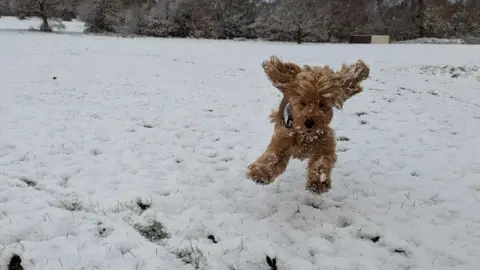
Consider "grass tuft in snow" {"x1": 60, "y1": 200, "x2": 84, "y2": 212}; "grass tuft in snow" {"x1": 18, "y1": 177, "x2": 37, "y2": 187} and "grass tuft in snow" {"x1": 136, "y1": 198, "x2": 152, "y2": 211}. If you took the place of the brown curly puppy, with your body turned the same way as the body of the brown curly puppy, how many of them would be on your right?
3

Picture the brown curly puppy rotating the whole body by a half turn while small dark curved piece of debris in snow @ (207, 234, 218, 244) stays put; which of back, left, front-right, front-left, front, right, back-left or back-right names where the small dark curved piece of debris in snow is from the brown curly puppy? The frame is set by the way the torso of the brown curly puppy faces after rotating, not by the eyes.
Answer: back-left

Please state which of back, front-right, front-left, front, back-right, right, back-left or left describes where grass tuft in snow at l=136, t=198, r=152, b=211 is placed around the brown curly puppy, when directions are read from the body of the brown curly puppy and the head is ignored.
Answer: right

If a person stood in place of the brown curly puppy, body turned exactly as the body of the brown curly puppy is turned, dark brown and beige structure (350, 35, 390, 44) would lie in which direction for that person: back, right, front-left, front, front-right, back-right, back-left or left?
back

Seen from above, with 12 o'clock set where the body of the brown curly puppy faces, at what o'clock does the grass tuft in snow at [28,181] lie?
The grass tuft in snow is roughly at 3 o'clock from the brown curly puppy.

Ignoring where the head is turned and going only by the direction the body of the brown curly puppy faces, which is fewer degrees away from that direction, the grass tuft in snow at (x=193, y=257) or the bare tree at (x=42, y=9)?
the grass tuft in snow

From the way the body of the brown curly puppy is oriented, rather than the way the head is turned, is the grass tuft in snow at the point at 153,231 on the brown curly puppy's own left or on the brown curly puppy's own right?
on the brown curly puppy's own right

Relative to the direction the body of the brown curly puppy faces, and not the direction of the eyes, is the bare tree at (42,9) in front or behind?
behind

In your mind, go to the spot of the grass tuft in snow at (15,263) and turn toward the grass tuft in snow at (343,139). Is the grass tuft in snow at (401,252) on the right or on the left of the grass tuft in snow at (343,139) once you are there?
right

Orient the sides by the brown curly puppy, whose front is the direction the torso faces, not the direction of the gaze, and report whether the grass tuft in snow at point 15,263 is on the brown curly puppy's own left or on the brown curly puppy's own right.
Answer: on the brown curly puppy's own right

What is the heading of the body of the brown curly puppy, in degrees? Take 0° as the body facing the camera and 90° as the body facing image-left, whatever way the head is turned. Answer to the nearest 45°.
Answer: approximately 0°

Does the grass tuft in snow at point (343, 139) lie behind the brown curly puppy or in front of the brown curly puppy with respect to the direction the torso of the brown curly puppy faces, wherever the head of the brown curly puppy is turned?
behind

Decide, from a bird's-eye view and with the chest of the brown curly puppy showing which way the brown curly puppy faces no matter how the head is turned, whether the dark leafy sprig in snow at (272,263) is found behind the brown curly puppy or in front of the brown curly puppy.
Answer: in front
